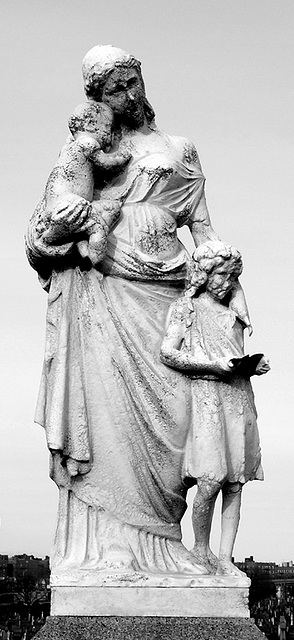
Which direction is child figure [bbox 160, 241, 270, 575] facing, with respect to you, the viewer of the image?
facing the viewer and to the right of the viewer
